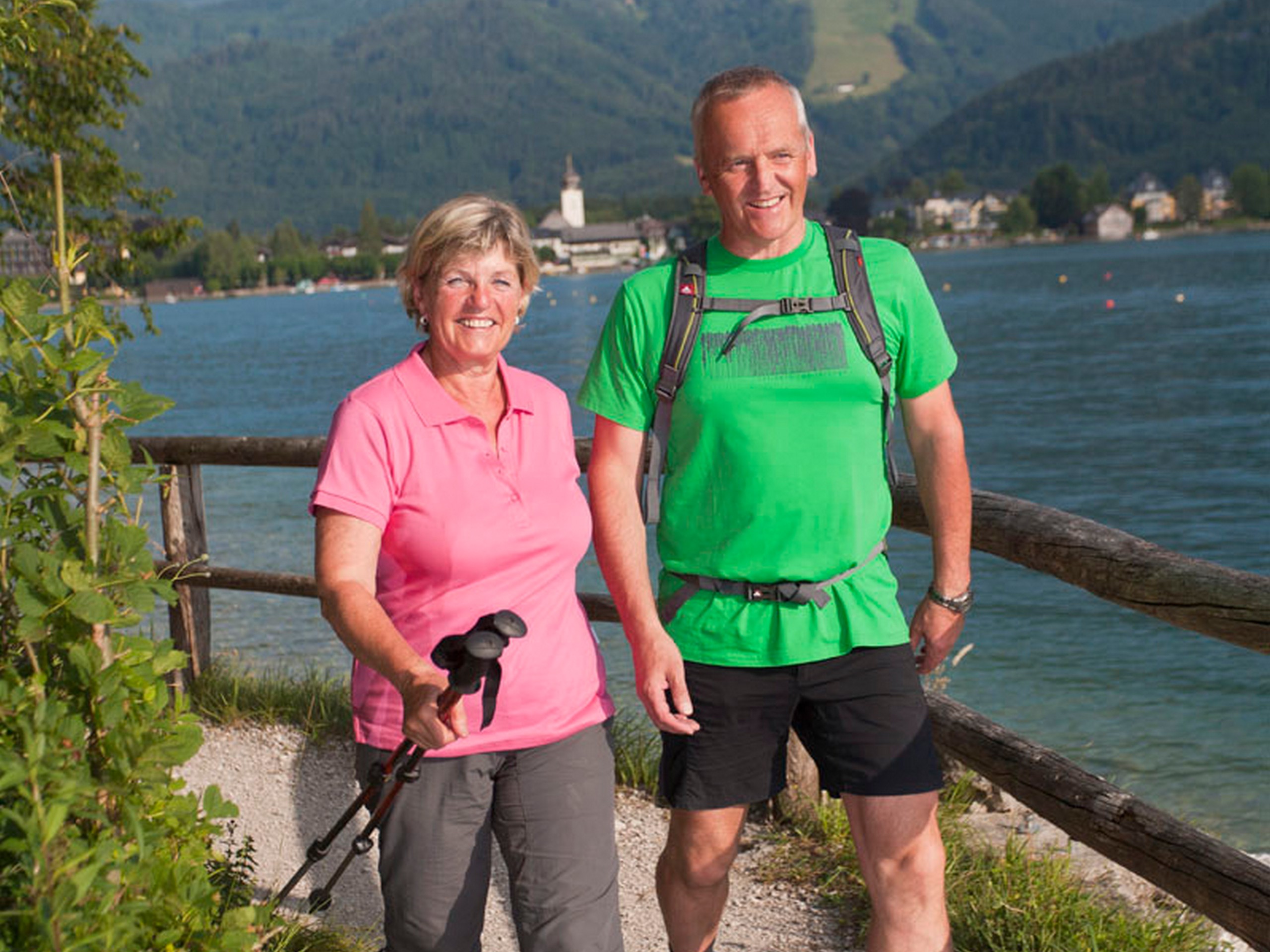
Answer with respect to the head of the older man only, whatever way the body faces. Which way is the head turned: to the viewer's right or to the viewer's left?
to the viewer's right

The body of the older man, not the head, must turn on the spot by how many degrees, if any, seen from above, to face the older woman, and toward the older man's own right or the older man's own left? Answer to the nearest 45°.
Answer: approximately 45° to the older man's own right

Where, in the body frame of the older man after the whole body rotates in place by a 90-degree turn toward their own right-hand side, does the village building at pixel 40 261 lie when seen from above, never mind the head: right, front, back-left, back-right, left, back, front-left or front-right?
front

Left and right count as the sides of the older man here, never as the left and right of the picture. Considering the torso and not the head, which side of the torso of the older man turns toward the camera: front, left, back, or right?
front

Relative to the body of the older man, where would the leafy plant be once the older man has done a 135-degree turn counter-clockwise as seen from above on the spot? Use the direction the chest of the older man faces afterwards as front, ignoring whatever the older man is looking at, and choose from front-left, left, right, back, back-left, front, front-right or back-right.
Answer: back
